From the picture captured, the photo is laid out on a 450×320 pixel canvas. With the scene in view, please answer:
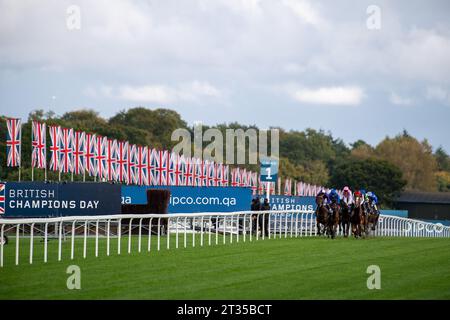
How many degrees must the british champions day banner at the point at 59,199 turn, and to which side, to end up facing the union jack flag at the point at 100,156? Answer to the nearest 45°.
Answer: approximately 180°

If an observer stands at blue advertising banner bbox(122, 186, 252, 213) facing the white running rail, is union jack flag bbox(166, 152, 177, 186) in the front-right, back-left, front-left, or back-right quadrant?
back-right

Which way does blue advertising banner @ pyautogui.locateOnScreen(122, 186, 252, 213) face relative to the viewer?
toward the camera

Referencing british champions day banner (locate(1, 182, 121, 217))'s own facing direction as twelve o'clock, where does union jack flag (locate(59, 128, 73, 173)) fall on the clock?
The union jack flag is roughly at 6 o'clock from the british champions day banner.

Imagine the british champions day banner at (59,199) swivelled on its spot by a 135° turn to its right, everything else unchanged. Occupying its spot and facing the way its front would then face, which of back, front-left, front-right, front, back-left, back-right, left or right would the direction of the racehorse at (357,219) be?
back-right

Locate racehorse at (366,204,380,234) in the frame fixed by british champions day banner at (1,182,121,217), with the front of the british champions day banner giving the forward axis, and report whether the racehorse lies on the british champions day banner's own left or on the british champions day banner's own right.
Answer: on the british champions day banner's own left

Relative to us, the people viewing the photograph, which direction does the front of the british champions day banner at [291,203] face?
facing the viewer

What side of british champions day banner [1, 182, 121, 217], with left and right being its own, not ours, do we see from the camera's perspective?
front

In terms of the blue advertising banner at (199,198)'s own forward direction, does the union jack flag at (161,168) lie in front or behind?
behind
